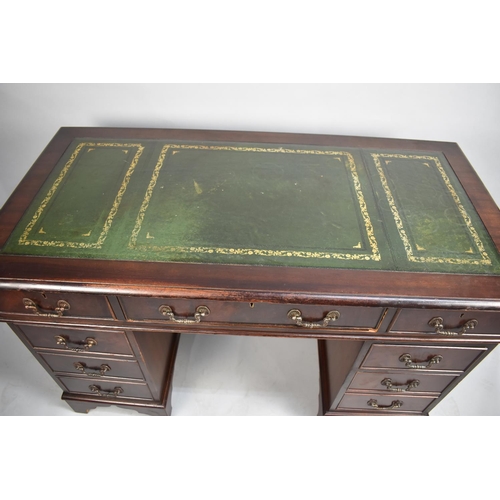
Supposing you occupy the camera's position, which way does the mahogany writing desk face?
facing the viewer
